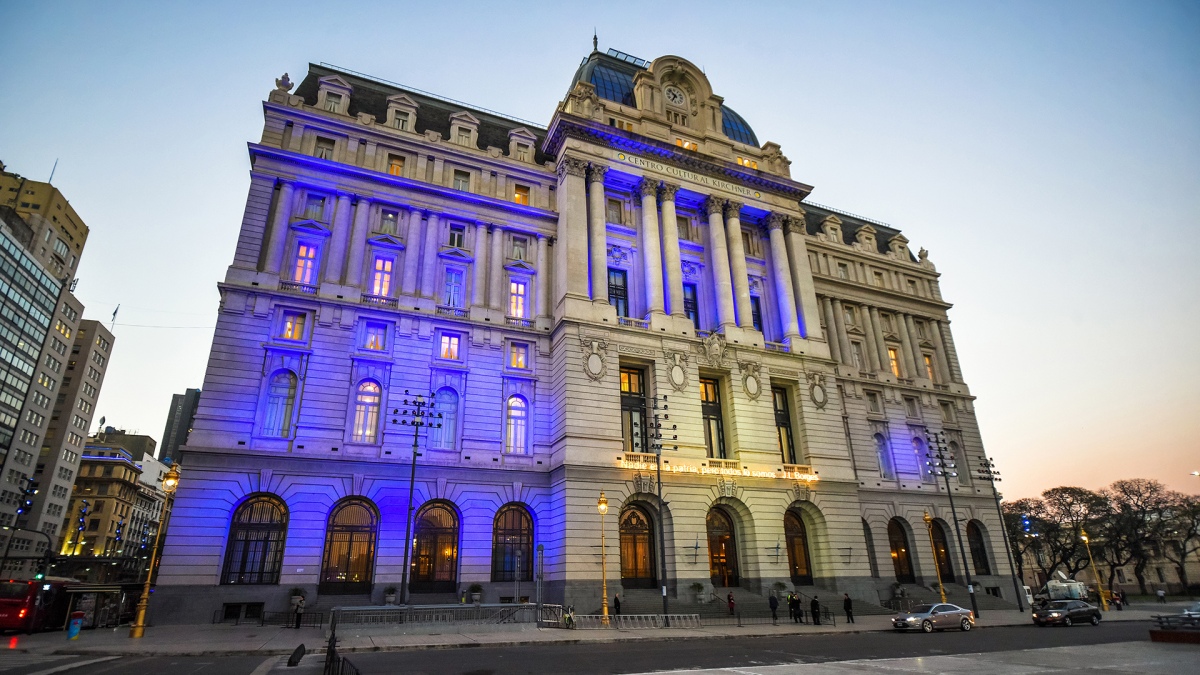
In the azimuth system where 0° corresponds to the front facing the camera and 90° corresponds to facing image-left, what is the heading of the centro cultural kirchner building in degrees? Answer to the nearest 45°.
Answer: approximately 315°

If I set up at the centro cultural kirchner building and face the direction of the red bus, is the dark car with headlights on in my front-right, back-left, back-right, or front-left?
back-left

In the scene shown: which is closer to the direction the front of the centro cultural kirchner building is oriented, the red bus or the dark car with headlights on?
the dark car with headlights on

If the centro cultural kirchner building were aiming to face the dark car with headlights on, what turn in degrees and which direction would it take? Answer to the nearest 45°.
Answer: approximately 45° to its left

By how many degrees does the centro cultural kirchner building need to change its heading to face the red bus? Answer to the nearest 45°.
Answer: approximately 90° to its right
